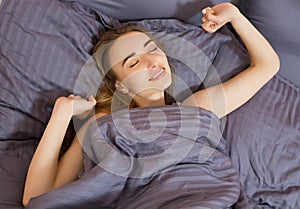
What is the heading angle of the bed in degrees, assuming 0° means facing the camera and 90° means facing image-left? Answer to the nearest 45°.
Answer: approximately 0°
